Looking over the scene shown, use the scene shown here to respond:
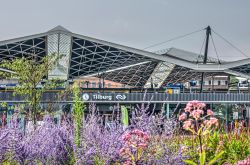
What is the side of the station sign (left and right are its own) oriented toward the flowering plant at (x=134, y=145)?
front

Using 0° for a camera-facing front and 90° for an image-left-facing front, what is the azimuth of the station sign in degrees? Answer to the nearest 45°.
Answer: approximately 0°
